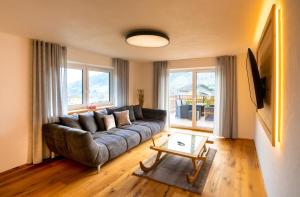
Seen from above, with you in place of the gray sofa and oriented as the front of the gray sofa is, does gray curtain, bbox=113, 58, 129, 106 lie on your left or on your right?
on your left

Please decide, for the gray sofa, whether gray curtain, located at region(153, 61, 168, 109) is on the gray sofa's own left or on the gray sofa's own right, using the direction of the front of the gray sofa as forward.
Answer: on the gray sofa's own left

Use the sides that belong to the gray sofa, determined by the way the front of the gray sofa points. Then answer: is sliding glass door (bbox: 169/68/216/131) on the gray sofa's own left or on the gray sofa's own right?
on the gray sofa's own left

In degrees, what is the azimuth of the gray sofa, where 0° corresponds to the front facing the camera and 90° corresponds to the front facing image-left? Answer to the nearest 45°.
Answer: approximately 315°

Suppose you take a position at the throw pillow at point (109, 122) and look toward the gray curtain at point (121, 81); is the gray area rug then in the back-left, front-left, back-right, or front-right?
back-right
